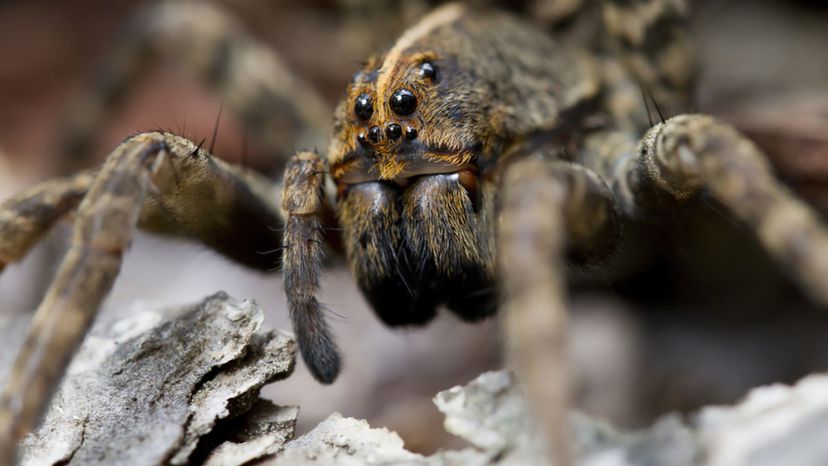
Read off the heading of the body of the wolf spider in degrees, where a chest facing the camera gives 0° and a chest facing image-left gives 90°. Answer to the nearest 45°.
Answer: approximately 45°
